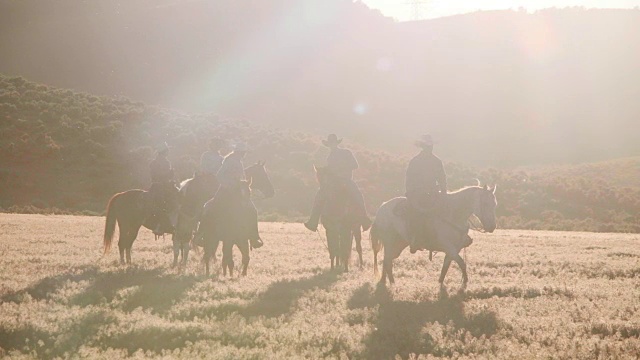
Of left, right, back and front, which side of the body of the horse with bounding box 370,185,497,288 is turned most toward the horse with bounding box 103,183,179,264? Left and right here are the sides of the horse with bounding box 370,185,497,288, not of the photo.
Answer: back

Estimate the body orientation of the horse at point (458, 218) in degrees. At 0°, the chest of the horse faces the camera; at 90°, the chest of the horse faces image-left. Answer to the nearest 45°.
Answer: approximately 270°

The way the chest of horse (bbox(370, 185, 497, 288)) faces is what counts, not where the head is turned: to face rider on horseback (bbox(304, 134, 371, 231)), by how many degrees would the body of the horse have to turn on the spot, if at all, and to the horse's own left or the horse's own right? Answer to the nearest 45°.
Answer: approximately 135° to the horse's own left

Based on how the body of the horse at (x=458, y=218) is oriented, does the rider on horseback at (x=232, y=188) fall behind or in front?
behind

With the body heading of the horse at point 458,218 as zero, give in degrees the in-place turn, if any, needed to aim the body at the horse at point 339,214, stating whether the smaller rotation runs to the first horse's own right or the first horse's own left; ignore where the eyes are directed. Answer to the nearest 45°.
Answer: approximately 135° to the first horse's own left

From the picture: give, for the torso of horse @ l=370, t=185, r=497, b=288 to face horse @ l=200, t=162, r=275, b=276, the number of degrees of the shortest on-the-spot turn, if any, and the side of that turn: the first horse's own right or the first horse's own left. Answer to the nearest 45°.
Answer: approximately 180°
